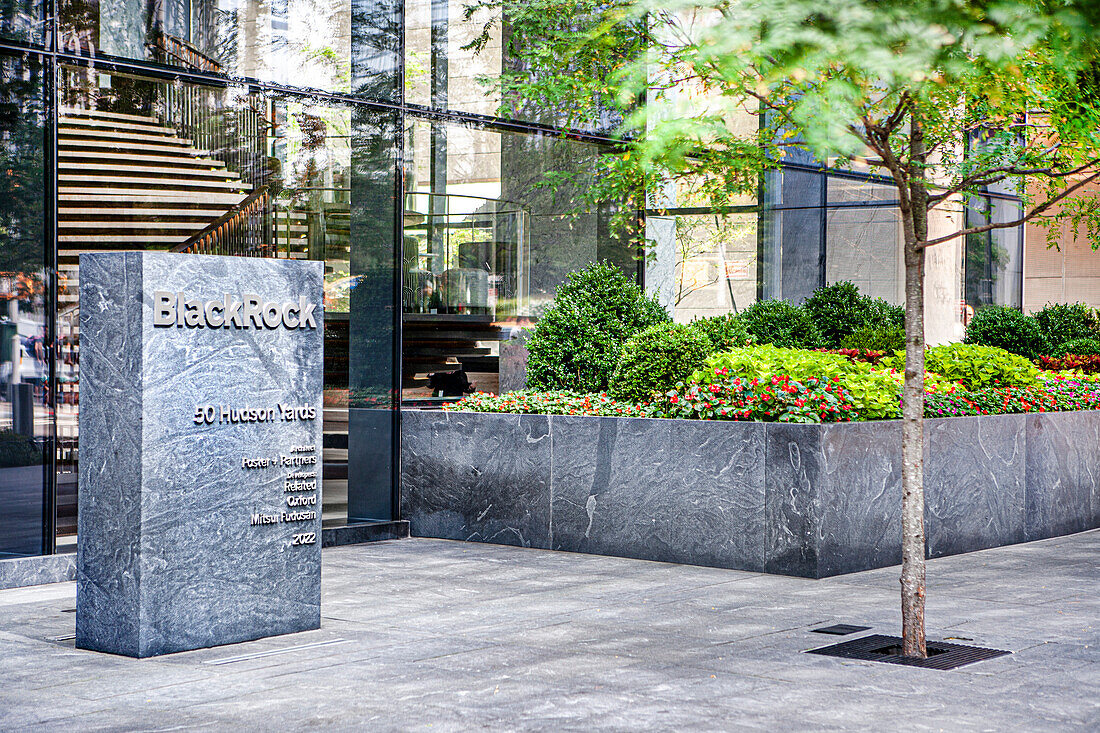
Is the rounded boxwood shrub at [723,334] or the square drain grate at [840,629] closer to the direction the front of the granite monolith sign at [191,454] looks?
the square drain grate

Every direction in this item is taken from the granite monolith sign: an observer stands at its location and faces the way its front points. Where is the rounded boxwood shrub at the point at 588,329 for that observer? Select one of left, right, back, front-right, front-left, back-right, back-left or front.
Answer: left

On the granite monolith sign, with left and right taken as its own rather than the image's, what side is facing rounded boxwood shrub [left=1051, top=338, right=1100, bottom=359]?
left

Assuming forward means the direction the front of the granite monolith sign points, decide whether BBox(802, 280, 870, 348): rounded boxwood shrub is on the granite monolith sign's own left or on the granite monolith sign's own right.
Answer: on the granite monolith sign's own left

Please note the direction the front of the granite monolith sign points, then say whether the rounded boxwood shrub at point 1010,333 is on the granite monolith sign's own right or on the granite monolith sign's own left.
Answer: on the granite monolith sign's own left

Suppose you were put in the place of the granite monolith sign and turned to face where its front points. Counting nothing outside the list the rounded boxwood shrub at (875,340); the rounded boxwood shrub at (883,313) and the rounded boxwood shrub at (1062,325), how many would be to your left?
3

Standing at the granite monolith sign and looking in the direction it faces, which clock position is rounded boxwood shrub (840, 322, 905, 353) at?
The rounded boxwood shrub is roughly at 9 o'clock from the granite monolith sign.

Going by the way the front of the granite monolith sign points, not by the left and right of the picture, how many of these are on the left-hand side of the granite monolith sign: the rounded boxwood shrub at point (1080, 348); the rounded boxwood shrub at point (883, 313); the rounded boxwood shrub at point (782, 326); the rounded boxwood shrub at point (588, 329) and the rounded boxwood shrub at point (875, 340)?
5

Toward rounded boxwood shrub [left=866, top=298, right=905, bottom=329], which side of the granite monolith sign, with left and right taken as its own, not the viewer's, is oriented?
left

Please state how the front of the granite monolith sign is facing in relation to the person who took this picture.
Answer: facing the viewer and to the right of the viewer

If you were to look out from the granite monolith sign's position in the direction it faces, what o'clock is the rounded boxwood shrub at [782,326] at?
The rounded boxwood shrub is roughly at 9 o'clock from the granite monolith sign.

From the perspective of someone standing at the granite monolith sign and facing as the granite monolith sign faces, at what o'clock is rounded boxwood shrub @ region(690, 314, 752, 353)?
The rounded boxwood shrub is roughly at 9 o'clock from the granite monolith sign.

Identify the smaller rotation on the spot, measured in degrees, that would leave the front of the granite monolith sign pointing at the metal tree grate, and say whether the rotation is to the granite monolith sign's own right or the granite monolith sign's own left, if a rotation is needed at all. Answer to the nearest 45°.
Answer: approximately 45° to the granite monolith sign's own left
